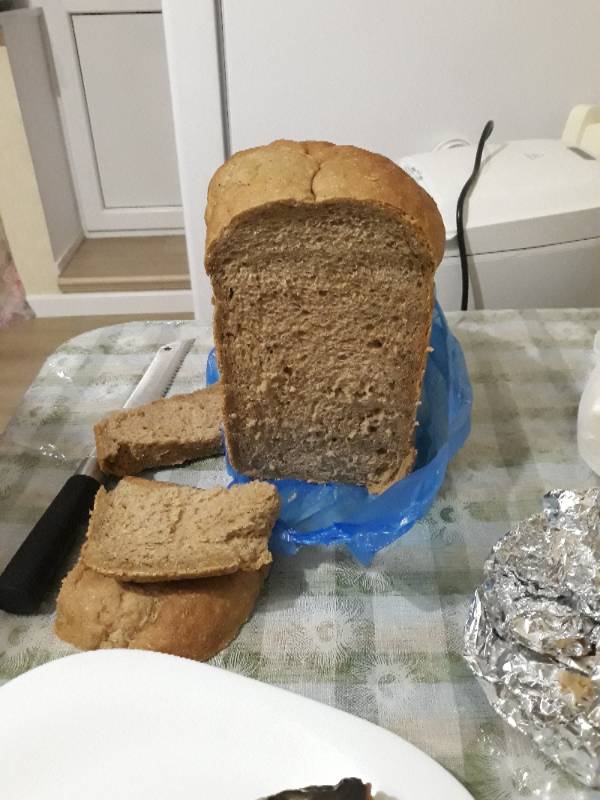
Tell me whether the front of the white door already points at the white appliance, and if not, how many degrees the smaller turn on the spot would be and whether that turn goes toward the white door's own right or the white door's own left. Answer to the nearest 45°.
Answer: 0° — it already faces it

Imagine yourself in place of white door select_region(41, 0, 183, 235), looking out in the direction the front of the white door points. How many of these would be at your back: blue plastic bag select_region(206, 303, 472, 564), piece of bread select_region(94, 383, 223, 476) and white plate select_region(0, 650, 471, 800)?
0

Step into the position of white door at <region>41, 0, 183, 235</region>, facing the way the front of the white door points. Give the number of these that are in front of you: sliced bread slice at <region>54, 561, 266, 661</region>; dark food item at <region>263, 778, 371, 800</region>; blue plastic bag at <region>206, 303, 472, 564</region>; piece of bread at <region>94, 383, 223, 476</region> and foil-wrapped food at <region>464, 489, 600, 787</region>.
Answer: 5

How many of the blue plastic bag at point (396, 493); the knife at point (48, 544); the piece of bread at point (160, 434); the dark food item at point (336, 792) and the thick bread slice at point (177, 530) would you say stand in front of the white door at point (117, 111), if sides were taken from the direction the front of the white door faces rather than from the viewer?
5

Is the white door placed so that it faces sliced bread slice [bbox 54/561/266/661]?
yes

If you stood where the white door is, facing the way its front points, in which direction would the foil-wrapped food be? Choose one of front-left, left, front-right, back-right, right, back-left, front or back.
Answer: front

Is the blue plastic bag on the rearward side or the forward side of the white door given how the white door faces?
on the forward side

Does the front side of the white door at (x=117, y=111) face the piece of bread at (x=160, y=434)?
yes

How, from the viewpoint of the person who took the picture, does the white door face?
facing the viewer

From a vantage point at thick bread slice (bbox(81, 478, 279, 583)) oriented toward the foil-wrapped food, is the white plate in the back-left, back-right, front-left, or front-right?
front-right

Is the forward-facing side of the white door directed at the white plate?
yes

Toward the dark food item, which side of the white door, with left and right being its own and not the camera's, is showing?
front

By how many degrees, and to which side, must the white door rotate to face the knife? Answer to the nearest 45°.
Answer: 0° — it already faces it

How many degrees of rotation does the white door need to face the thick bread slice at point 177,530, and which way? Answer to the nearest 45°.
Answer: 0° — it already faces it
